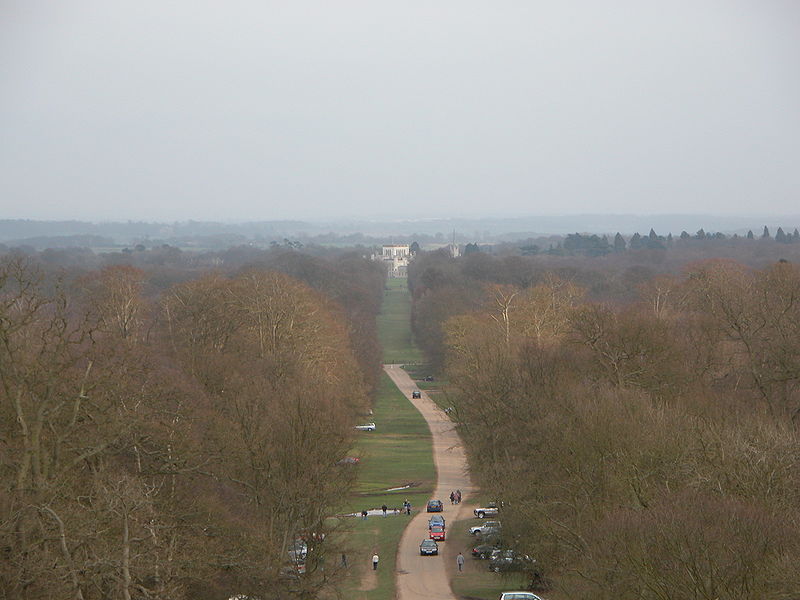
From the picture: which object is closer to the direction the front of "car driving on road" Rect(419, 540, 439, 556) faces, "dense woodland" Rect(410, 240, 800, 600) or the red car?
the dense woodland

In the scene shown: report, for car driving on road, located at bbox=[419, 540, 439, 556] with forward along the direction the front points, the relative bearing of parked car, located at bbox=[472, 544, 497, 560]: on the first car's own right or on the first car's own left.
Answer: on the first car's own left

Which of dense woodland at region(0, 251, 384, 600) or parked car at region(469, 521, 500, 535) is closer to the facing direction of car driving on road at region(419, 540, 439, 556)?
the dense woodland

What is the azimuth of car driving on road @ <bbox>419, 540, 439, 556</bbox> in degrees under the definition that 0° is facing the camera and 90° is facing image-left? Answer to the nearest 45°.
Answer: approximately 0°

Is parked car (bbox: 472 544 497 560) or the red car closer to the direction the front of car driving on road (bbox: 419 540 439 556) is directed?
the parked car

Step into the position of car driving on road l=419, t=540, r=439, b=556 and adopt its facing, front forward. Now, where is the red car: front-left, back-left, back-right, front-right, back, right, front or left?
back
